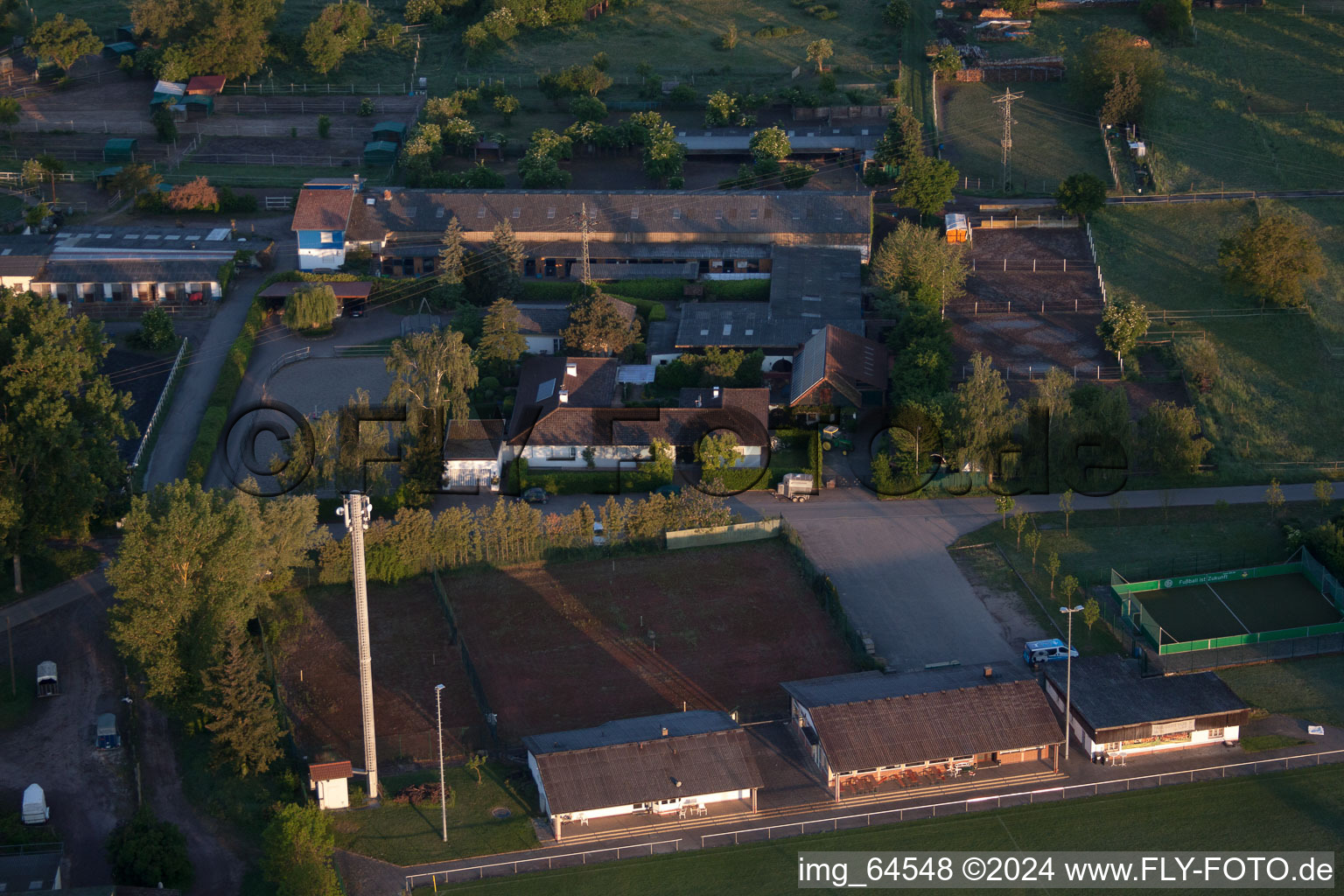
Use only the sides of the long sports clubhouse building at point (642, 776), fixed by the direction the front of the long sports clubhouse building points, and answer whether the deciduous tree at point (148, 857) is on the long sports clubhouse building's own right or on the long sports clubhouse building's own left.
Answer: on the long sports clubhouse building's own right

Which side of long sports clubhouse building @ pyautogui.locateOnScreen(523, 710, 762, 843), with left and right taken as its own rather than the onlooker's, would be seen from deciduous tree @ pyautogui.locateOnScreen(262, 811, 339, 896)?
right

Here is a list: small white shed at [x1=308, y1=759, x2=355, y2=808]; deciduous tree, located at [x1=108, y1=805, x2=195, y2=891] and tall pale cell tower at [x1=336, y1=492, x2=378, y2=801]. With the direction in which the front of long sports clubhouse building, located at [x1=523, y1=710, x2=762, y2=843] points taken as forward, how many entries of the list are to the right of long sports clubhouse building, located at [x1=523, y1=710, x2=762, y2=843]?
3

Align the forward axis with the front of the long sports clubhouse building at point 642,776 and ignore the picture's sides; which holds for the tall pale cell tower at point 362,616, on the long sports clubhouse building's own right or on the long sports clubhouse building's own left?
on the long sports clubhouse building's own right

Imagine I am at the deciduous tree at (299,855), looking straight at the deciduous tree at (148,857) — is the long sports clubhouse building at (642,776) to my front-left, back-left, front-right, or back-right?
back-right

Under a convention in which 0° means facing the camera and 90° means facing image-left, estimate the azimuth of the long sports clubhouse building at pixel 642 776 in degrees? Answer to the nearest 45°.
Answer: approximately 0°
